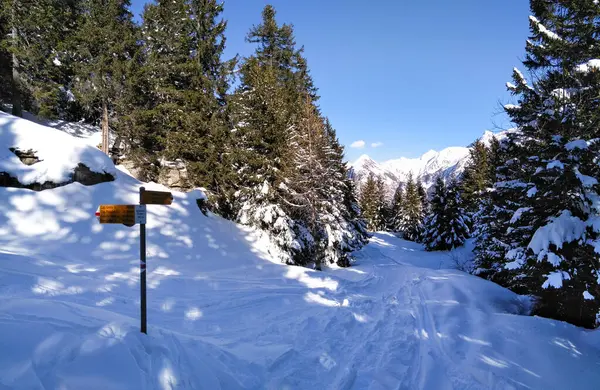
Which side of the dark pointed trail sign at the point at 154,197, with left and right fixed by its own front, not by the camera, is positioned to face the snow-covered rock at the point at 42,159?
back

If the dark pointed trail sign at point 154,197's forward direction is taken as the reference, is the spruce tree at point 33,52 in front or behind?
behind

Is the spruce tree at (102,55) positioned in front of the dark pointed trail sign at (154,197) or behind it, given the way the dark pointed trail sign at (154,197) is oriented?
behind

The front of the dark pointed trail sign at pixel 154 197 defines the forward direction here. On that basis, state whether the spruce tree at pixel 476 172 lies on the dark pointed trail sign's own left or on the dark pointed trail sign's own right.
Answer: on the dark pointed trail sign's own left
